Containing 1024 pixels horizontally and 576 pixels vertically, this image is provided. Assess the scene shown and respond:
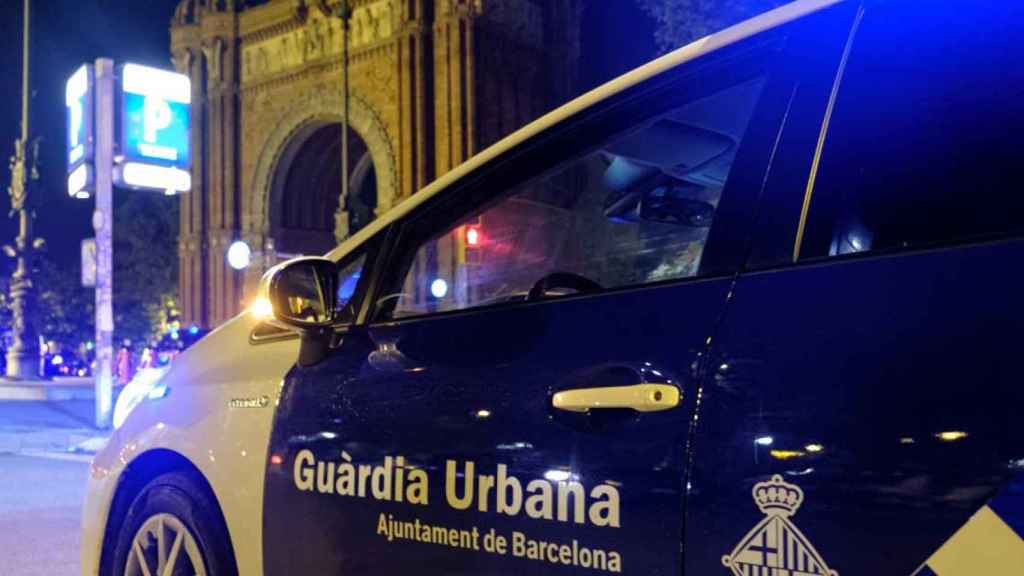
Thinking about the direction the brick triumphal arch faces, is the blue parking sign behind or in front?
in front

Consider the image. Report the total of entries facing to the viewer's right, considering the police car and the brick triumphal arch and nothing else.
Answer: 0

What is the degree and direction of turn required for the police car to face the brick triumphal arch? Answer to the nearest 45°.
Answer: approximately 45° to its right

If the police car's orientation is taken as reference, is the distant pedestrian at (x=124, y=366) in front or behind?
in front

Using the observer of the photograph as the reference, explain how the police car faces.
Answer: facing away from the viewer and to the left of the viewer

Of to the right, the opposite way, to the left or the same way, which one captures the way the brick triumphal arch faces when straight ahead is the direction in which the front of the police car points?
to the left
